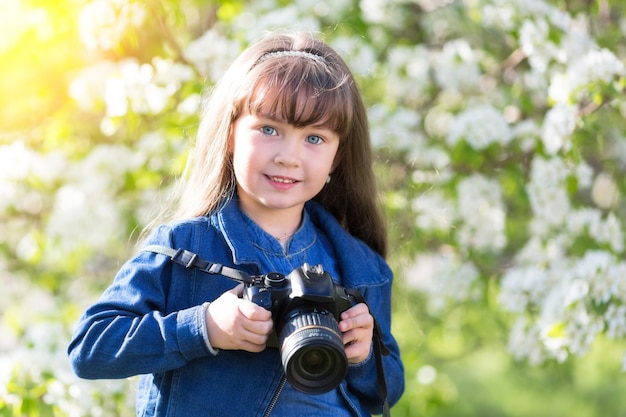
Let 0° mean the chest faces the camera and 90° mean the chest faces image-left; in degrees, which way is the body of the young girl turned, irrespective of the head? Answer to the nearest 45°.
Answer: approximately 0°

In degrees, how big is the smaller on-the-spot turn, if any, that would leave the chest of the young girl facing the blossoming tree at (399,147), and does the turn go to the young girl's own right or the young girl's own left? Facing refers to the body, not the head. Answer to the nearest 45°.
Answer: approximately 135° to the young girl's own left
